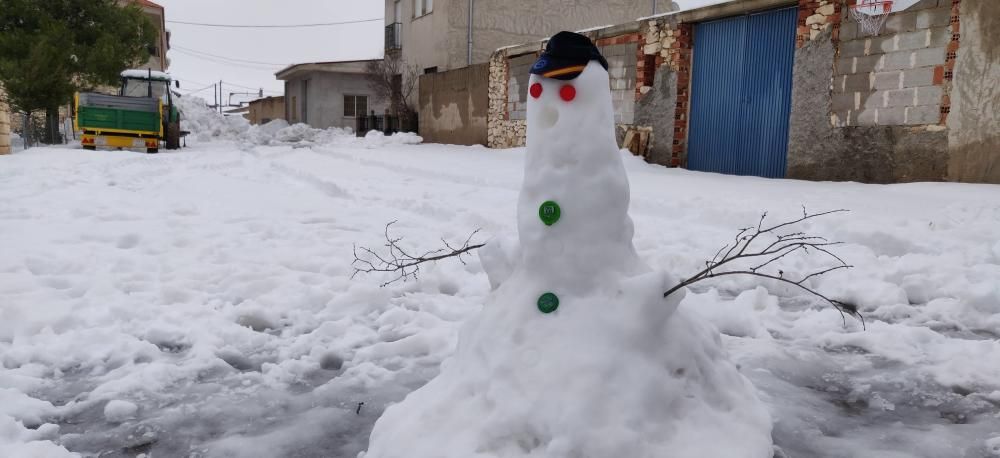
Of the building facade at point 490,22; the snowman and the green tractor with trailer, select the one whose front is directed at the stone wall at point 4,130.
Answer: the building facade

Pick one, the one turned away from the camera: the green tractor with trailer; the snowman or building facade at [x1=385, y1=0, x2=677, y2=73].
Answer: the green tractor with trailer

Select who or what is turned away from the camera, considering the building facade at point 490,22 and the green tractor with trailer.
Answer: the green tractor with trailer

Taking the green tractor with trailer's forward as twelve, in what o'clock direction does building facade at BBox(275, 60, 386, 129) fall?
The building facade is roughly at 1 o'clock from the green tractor with trailer.

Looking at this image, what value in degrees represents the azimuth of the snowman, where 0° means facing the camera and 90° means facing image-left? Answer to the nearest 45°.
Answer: approximately 45°

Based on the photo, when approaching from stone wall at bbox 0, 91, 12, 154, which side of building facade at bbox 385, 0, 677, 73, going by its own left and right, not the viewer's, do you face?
front

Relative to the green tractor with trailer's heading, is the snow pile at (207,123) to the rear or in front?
in front

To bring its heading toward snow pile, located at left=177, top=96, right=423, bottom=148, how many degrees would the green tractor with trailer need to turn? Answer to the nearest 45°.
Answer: approximately 45° to its right

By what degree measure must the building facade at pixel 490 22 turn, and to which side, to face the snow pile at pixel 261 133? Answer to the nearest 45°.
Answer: approximately 90° to its right

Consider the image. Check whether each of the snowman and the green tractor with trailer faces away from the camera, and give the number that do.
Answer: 1

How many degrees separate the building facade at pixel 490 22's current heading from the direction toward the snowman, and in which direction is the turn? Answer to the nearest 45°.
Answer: approximately 45° to its left

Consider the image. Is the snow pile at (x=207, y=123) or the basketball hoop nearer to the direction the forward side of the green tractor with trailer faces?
the snow pile

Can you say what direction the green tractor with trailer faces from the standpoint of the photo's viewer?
facing away from the viewer

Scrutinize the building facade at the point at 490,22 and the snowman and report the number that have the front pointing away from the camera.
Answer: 0

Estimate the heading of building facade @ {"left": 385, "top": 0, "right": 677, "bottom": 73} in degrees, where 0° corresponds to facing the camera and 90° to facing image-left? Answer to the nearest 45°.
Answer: approximately 45°
